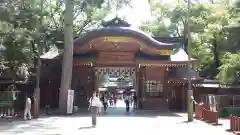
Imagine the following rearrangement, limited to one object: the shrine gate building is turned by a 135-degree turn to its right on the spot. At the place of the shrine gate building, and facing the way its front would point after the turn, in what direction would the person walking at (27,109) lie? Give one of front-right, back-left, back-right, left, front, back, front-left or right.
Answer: left

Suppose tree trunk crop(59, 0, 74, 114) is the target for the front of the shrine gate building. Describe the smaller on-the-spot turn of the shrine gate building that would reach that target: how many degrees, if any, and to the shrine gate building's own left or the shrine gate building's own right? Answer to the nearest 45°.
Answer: approximately 45° to the shrine gate building's own right

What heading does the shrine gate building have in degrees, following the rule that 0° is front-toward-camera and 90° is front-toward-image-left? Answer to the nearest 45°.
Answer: approximately 0°

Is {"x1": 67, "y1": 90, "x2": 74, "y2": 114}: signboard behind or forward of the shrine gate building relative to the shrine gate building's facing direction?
forward
